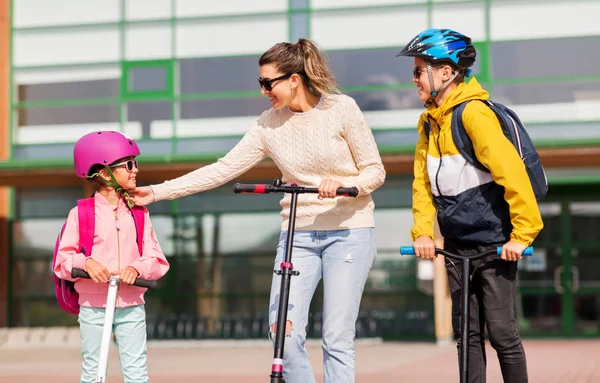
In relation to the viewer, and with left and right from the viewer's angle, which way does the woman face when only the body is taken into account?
facing the viewer and to the left of the viewer

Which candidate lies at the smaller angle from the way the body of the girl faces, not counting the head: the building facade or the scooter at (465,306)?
the scooter

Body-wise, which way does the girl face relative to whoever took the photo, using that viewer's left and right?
facing the viewer

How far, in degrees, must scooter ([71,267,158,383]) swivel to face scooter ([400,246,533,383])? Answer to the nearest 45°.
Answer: approximately 90° to its left

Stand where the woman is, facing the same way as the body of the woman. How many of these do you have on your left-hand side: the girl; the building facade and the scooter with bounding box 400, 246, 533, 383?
1

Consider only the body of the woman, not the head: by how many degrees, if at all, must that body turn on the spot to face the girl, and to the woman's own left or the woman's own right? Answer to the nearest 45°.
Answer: approximately 45° to the woman's own right

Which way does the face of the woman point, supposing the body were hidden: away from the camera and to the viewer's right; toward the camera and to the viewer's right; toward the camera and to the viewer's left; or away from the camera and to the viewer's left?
toward the camera and to the viewer's left

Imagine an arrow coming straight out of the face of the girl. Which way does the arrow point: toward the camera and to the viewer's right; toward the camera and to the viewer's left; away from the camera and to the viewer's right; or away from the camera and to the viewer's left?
toward the camera and to the viewer's right

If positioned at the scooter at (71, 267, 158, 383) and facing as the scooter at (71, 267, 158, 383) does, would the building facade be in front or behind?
behind

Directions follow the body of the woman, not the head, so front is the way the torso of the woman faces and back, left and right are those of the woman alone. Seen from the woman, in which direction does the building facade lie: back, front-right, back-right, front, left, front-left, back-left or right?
back-right

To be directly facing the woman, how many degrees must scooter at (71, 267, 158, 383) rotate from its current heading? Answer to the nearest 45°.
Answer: approximately 90° to its left

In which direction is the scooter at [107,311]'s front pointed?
toward the camera
